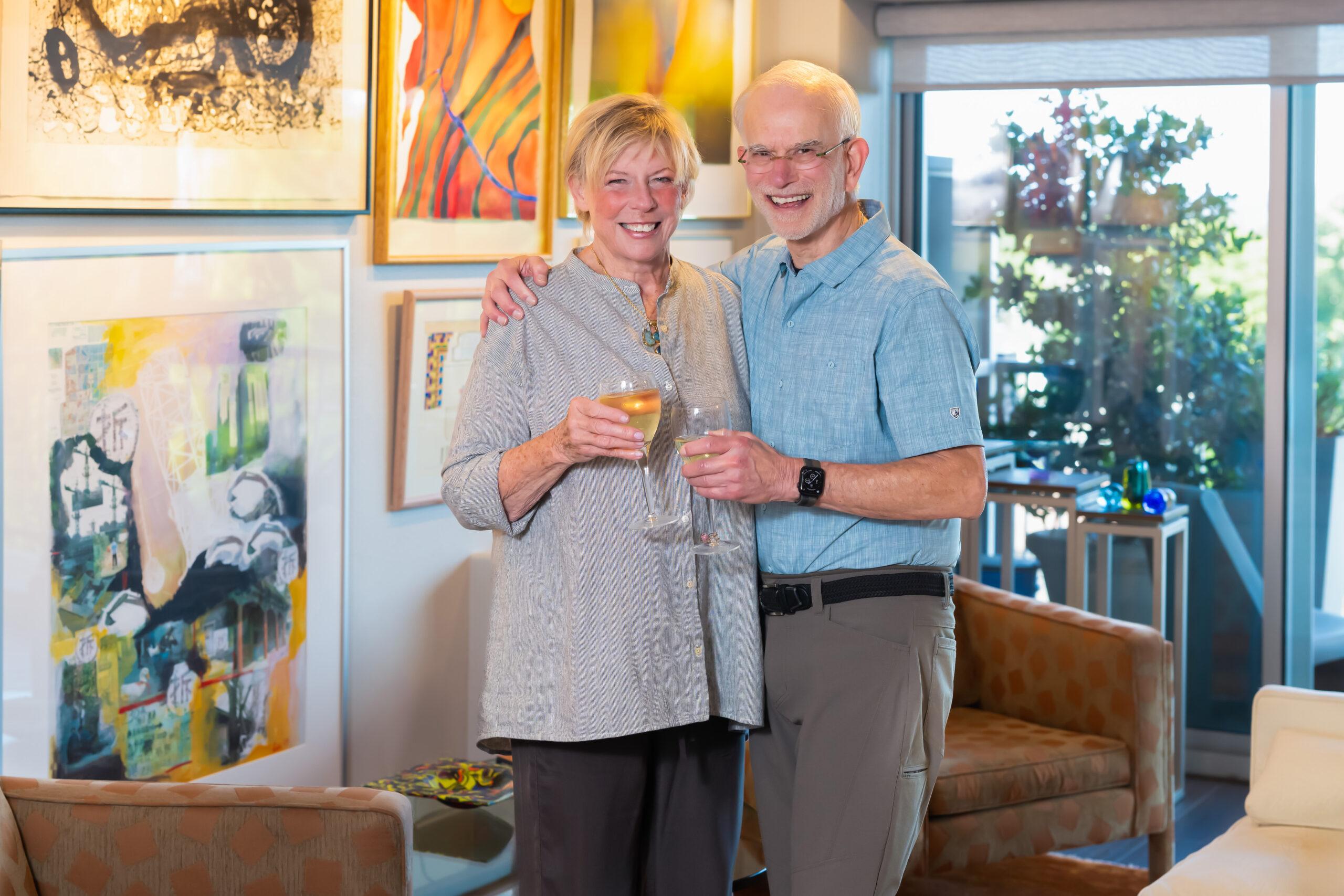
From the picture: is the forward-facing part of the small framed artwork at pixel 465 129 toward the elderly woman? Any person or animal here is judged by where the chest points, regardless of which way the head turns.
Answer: yes

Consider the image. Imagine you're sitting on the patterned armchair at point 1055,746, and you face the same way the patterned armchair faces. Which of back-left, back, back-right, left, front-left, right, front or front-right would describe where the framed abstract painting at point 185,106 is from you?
right

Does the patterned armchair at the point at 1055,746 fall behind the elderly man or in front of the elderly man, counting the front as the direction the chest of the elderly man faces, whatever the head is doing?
behind

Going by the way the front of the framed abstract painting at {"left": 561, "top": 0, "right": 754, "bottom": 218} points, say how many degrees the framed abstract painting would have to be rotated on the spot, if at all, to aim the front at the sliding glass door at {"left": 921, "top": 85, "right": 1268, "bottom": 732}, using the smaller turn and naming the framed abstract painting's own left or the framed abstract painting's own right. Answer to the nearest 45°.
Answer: approximately 90° to the framed abstract painting's own left

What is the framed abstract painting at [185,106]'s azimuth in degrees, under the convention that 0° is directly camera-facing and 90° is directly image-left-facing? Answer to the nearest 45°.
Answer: approximately 0°

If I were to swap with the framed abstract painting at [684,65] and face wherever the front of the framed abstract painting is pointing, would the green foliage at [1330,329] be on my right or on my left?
on my left

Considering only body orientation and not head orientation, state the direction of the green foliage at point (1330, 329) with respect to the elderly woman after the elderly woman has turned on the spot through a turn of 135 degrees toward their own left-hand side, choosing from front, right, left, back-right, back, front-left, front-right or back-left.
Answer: front-right
